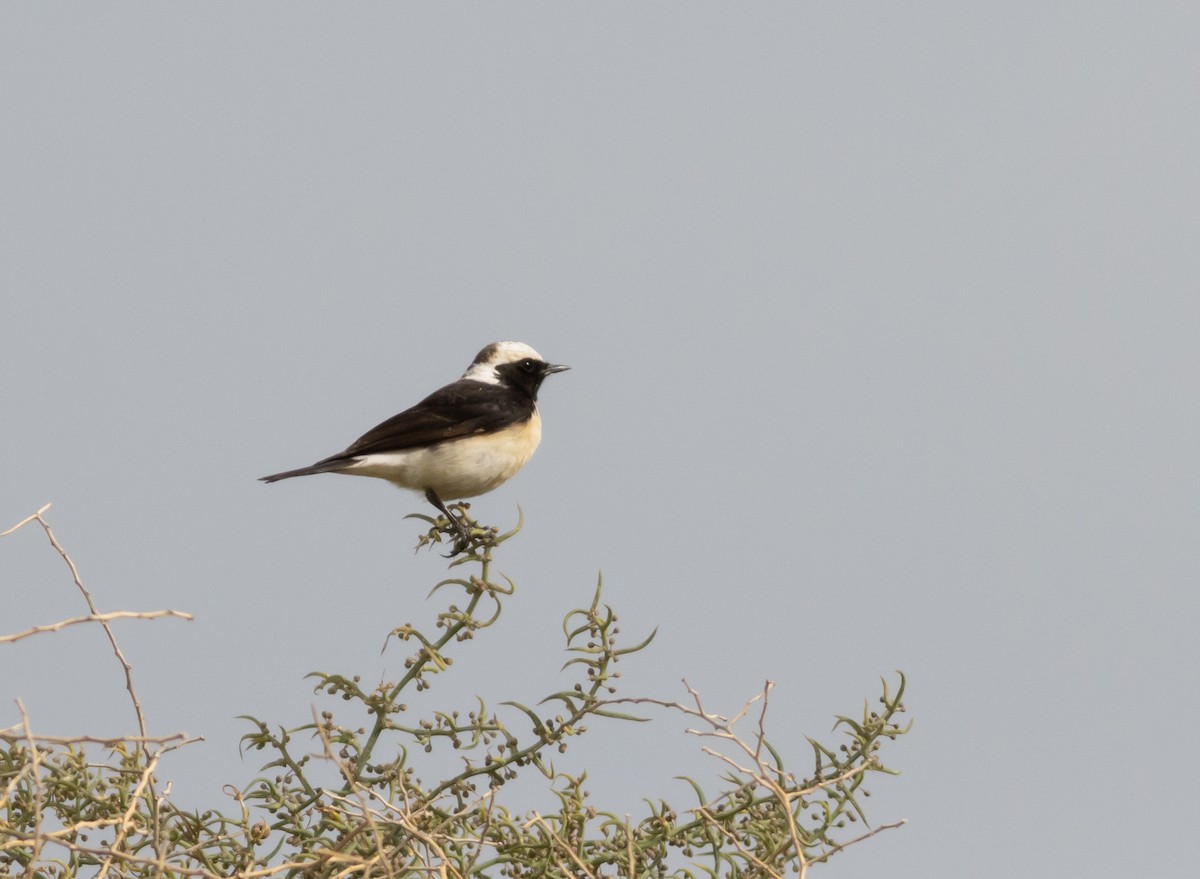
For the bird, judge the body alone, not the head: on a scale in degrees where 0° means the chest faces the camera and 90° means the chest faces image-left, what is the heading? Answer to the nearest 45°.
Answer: approximately 270°
